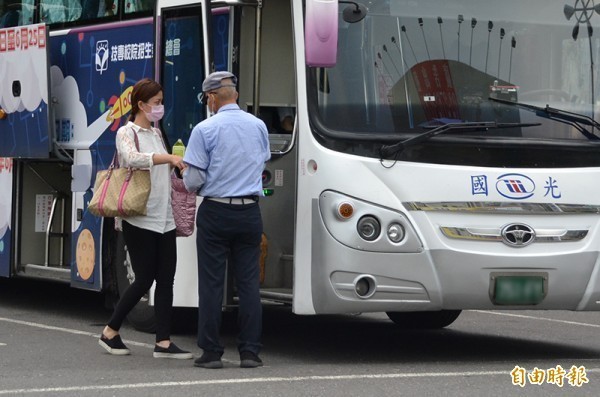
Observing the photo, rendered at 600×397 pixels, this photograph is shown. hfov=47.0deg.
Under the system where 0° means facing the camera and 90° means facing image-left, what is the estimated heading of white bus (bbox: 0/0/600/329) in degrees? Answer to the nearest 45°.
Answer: approximately 315°

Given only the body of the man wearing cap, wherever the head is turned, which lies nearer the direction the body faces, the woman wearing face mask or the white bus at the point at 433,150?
the woman wearing face mask

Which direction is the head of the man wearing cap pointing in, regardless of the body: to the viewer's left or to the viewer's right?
to the viewer's left

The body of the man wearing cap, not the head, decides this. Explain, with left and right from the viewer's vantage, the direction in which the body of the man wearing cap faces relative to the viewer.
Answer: facing away from the viewer and to the left of the viewer

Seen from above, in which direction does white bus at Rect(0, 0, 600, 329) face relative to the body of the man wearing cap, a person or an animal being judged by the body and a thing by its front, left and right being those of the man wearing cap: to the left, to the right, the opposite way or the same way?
the opposite way

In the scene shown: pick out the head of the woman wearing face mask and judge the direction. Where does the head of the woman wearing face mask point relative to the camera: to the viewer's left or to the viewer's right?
to the viewer's right
